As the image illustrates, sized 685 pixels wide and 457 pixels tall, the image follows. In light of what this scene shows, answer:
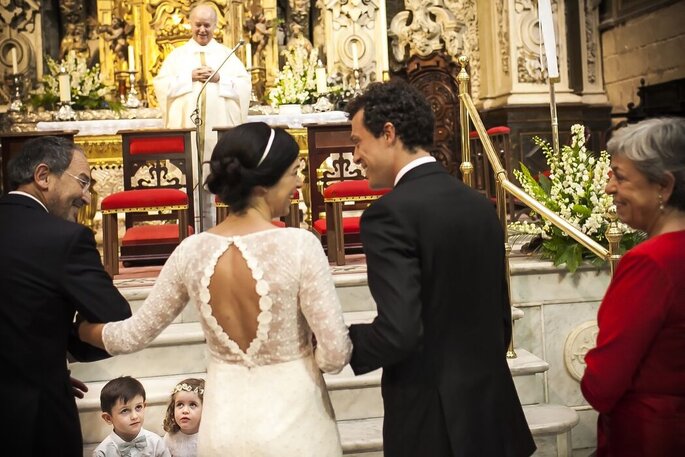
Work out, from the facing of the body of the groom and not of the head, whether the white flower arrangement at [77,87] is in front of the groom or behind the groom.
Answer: in front

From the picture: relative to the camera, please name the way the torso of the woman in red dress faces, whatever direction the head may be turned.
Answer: to the viewer's left

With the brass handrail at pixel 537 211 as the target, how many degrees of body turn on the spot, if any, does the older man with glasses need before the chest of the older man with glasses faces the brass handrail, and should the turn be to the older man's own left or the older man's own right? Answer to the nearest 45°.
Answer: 0° — they already face it

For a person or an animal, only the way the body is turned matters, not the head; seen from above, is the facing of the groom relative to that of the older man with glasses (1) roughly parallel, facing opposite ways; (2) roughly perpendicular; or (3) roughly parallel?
roughly perpendicular

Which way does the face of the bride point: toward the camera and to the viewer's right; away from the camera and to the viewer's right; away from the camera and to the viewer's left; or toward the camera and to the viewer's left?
away from the camera and to the viewer's right

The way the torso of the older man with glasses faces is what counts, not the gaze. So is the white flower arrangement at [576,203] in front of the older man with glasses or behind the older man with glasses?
in front

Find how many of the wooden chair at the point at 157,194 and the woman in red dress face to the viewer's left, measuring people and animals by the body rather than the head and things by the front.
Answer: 1

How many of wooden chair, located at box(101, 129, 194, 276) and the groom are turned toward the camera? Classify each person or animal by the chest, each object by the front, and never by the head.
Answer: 1

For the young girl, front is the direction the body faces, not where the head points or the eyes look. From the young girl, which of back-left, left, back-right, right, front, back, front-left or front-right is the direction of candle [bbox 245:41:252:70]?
back

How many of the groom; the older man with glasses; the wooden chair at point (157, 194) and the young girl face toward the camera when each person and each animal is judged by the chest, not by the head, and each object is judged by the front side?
2

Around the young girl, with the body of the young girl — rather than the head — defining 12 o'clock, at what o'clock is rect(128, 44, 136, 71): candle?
The candle is roughly at 6 o'clock from the young girl.

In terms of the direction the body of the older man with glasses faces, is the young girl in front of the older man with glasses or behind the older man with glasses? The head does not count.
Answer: in front
